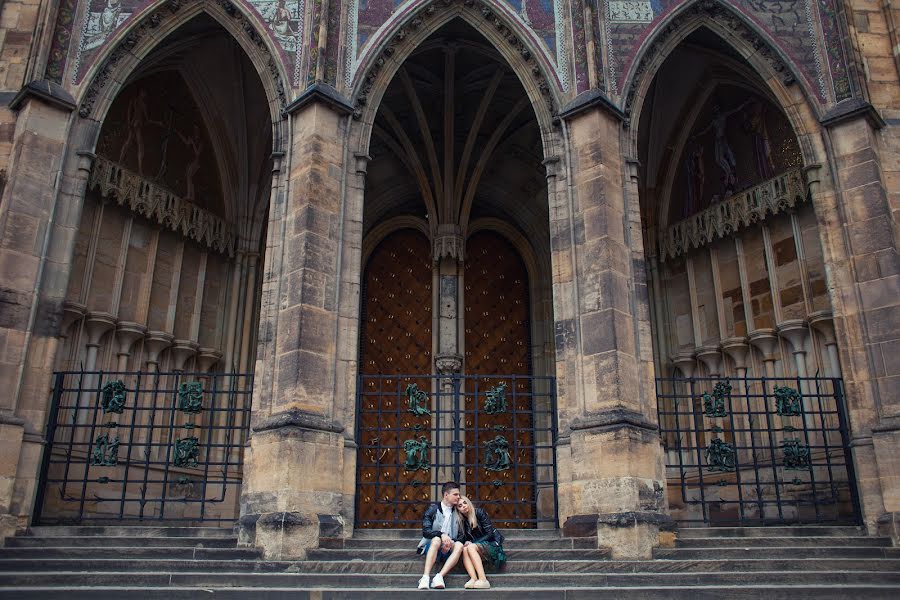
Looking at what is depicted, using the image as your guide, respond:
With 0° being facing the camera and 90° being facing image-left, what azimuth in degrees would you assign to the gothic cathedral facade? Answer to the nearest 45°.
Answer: approximately 0°

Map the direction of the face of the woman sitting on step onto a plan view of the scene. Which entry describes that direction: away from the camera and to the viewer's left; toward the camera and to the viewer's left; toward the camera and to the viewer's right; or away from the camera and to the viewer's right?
toward the camera and to the viewer's left
